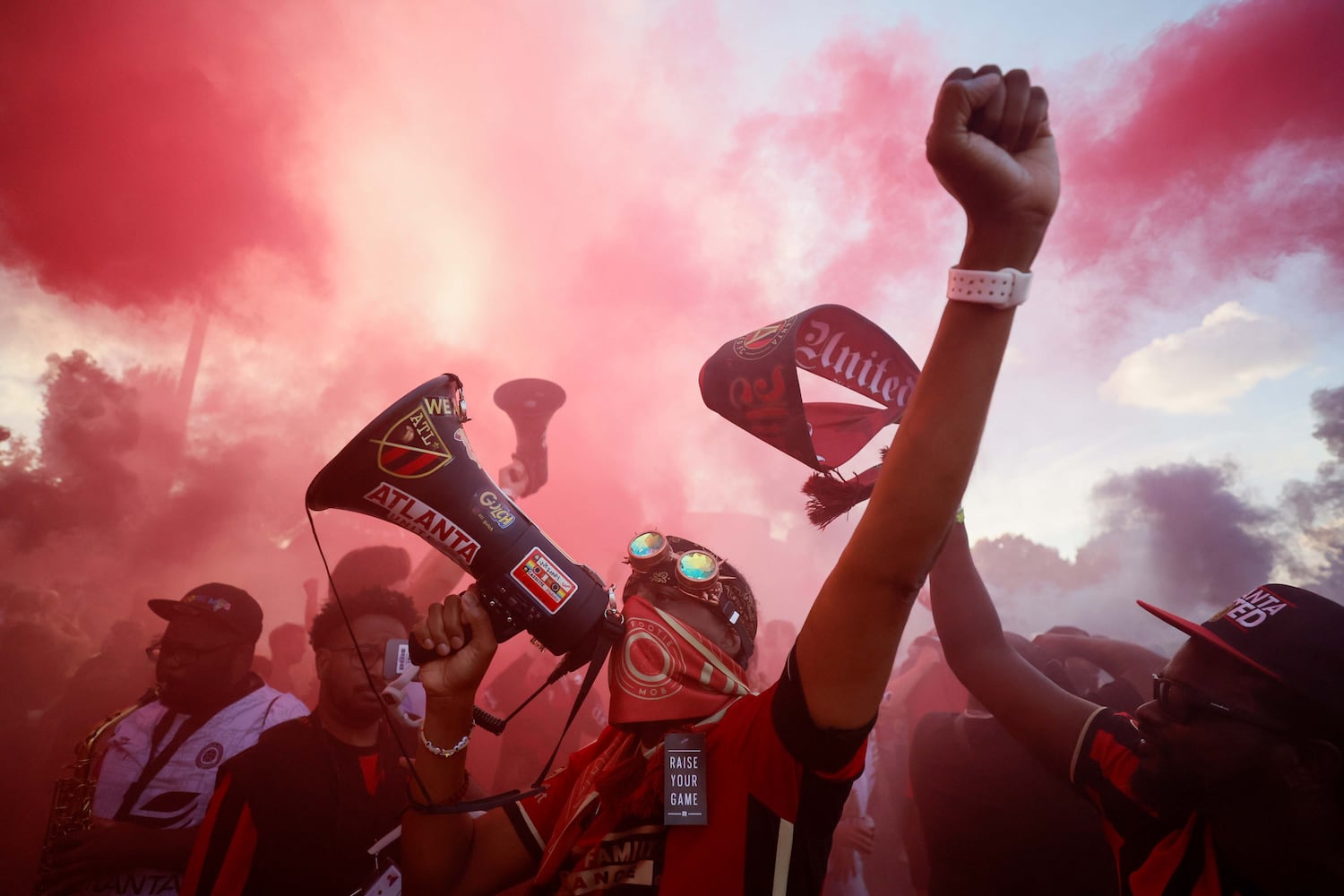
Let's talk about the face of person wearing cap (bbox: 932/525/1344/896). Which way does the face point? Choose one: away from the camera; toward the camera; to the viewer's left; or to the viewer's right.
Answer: to the viewer's left

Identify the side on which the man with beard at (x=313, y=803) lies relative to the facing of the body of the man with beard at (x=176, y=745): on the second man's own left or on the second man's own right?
on the second man's own left

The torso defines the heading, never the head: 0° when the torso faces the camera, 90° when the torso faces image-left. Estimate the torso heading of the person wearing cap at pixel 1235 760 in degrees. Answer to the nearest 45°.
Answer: approximately 90°

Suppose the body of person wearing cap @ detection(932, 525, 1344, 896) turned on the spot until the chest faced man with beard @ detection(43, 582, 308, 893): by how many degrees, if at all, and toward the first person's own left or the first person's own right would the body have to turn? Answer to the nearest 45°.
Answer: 0° — they already face them

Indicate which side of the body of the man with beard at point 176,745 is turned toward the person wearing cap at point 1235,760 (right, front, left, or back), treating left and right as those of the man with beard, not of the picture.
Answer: left
